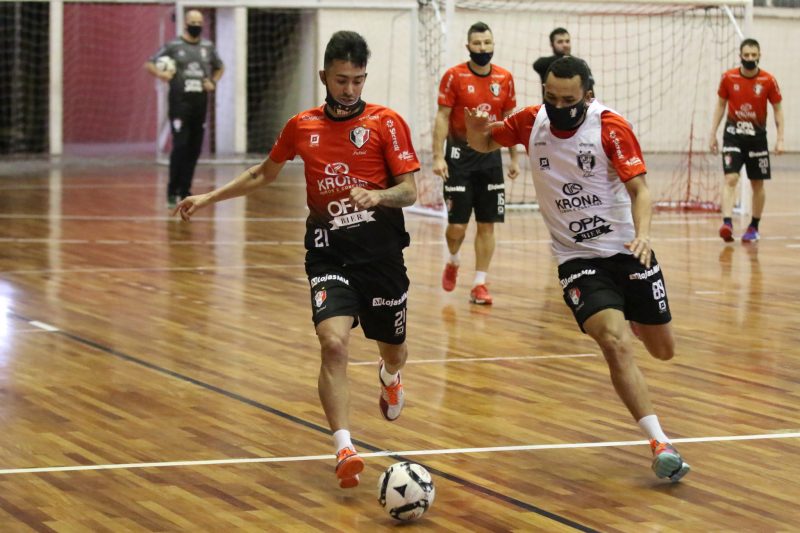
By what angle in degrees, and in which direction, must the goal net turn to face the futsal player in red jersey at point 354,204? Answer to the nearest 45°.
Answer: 0° — it already faces them

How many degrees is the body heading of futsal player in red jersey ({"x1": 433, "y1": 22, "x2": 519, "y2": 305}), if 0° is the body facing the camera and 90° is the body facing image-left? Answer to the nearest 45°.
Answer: approximately 0°

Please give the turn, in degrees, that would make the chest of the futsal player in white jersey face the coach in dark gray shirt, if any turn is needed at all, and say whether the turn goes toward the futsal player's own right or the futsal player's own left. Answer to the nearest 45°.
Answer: approximately 135° to the futsal player's own right

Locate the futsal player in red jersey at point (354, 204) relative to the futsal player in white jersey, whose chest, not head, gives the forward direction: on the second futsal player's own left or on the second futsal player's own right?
on the second futsal player's own right

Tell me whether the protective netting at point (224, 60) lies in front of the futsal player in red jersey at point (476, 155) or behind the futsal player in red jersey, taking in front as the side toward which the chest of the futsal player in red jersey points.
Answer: behind

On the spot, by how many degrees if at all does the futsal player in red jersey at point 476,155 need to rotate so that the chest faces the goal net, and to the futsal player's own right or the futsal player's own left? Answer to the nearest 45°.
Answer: approximately 180°

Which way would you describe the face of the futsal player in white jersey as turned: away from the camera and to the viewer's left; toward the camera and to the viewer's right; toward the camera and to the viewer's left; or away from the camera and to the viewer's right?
toward the camera and to the viewer's left

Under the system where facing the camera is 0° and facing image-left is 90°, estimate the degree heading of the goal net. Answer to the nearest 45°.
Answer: approximately 0°

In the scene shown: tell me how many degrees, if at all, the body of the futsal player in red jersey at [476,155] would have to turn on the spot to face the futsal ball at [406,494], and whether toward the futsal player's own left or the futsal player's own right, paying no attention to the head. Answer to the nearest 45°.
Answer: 0° — they already face it
